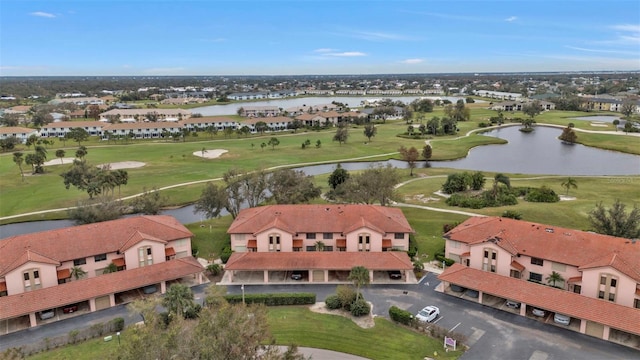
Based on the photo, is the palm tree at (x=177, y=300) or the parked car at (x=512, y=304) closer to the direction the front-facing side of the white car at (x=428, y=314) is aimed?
the palm tree

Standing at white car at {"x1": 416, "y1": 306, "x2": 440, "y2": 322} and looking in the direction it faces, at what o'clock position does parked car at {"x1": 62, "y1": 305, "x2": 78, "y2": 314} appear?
The parked car is roughly at 1 o'clock from the white car.

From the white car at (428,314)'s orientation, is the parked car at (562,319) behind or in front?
behind

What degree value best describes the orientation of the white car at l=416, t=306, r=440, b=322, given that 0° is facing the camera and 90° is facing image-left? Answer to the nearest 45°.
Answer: approximately 45°

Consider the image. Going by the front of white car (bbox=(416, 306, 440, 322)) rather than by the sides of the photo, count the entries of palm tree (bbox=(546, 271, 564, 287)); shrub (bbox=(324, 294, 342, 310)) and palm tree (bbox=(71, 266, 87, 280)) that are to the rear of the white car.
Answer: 1

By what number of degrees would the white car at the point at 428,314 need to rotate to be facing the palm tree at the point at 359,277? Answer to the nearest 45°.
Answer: approximately 45° to its right

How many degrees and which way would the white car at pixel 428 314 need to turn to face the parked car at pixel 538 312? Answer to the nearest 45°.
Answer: approximately 135° to its left
